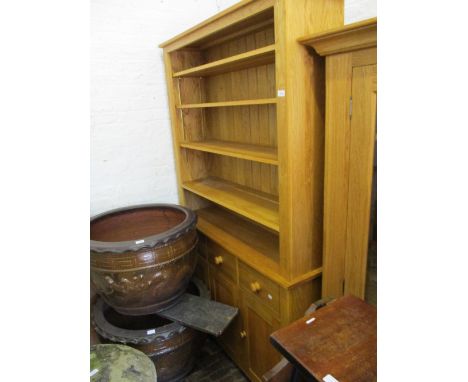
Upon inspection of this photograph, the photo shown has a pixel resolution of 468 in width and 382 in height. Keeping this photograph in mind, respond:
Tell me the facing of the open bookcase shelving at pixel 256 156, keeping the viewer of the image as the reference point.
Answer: facing the viewer and to the left of the viewer

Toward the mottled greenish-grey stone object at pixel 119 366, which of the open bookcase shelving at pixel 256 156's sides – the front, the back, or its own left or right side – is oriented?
front

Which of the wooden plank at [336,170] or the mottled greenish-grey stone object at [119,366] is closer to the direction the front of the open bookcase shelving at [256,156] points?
the mottled greenish-grey stone object

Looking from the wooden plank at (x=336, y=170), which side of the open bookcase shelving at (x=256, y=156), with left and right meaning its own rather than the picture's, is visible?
left

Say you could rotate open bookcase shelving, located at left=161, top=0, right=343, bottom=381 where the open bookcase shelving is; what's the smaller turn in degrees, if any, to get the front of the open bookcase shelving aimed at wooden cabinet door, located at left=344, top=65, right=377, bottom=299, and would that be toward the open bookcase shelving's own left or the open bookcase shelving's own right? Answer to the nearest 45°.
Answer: approximately 90° to the open bookcase shelving's own left
